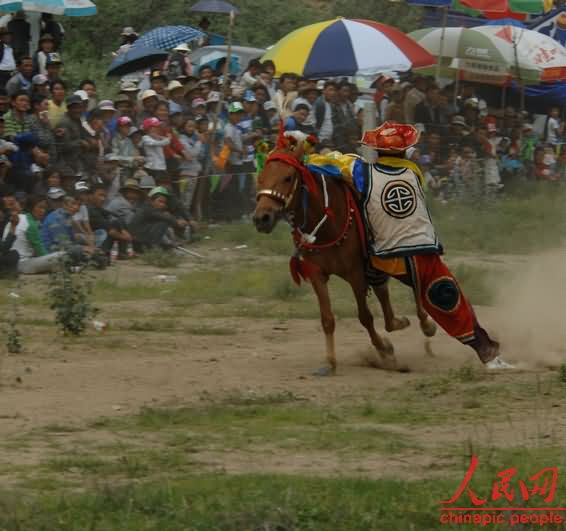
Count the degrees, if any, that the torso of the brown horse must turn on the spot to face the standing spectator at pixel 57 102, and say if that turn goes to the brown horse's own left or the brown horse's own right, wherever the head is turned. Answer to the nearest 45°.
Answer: approximately 90° to the brown horse's own right

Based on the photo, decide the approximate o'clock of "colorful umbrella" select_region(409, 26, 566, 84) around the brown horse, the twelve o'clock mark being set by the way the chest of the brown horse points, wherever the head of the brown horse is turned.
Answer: The colorful umbrella is roughly at 5 o'clock from the brown horse.

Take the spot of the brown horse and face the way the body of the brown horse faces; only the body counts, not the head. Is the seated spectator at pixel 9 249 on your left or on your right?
on your right

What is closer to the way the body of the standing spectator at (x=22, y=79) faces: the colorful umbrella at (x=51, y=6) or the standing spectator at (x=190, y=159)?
the standing spectator

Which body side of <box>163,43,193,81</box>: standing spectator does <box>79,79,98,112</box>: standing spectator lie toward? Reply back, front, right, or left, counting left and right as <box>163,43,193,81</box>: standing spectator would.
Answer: right

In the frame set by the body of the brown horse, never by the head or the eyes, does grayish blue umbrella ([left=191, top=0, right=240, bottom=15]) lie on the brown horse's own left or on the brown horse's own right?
on the brown horse's own right

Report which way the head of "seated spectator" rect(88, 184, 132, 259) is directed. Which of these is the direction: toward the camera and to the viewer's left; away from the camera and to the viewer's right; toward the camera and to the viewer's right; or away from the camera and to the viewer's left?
toward the camera and to the viewer's right
